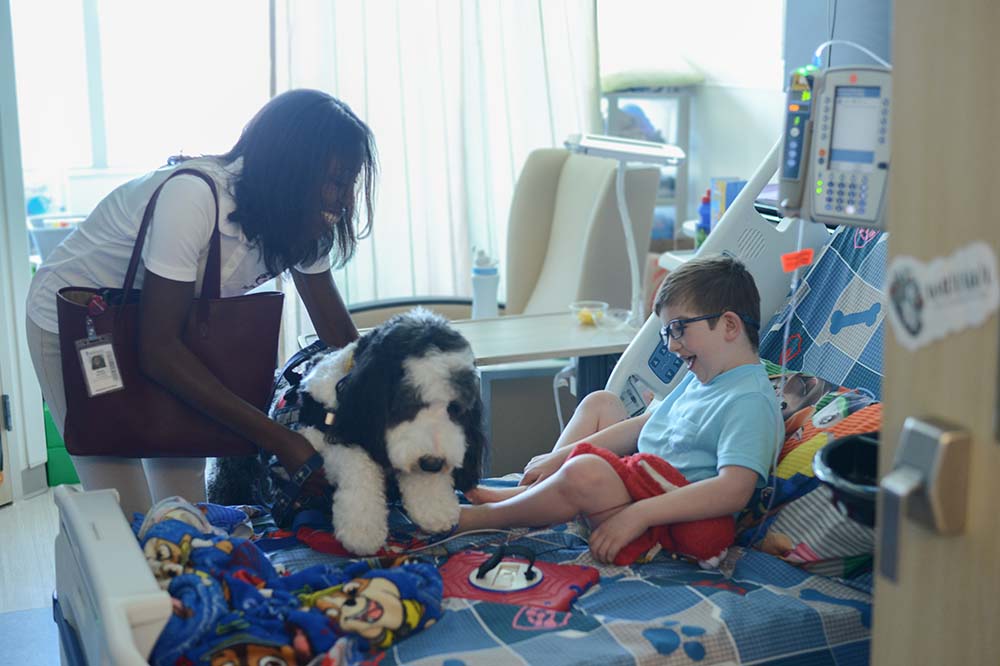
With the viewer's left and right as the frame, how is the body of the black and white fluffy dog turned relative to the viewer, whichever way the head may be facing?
facing the viewer and to the right of the viewer

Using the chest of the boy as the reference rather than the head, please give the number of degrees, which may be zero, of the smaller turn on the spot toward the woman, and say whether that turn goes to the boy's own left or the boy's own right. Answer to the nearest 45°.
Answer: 0° — they already face them

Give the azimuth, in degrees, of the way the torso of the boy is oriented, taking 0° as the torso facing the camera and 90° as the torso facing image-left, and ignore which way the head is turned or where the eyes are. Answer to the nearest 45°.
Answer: approximately 90°

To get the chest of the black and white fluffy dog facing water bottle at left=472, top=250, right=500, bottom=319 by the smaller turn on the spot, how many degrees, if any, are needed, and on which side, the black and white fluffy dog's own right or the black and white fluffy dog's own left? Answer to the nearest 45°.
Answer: approximately 135° to the black and white fluffy dog's own left

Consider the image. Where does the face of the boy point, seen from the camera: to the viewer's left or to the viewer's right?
to the viewer's left

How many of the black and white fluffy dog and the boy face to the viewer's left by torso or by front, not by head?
1

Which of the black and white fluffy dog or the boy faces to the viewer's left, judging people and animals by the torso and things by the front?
the boy

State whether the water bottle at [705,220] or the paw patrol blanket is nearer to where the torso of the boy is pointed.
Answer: the paw patrol blanket

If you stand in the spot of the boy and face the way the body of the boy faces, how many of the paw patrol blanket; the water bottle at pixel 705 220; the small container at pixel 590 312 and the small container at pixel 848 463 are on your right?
2
